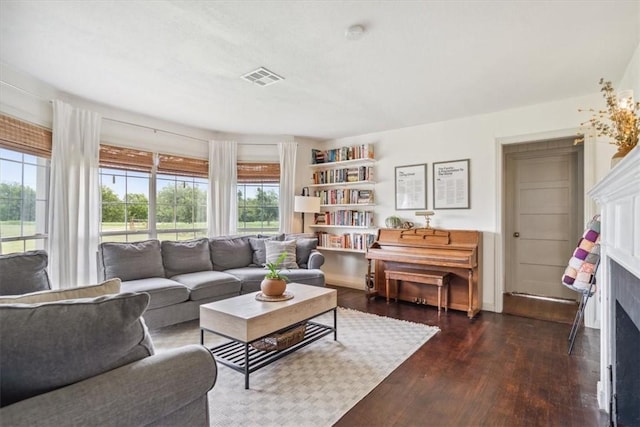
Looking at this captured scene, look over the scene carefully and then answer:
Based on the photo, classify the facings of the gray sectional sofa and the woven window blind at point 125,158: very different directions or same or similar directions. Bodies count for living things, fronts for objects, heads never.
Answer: same or similar directions

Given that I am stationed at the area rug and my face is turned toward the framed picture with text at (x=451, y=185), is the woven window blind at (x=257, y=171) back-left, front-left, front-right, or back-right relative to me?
front-left

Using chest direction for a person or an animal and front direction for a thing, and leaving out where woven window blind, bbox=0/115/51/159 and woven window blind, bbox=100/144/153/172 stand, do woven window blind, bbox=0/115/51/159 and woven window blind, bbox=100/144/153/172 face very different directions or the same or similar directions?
same or similar directions

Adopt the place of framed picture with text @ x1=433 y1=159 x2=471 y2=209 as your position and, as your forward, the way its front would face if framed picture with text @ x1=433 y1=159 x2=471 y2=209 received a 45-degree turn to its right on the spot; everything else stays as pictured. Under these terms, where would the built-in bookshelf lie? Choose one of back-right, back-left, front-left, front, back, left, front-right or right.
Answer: front-right

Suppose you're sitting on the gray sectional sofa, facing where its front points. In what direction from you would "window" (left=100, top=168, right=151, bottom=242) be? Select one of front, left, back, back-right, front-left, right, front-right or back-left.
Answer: back

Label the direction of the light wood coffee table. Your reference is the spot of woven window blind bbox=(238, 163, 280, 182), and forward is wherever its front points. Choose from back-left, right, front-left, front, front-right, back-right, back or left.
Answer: front

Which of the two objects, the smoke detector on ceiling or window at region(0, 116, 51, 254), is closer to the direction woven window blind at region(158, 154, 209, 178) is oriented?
the smoke detector on ceiling

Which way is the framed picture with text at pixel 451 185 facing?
toward the camera

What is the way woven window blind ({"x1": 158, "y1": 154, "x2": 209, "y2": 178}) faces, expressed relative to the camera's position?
facing the viewer and to the right of the viewer

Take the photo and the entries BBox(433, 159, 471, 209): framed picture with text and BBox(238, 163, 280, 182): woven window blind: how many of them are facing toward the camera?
2

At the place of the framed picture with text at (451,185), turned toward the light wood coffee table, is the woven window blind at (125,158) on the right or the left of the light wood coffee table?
right

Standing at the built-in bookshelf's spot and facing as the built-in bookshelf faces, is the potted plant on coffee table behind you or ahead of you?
ahead

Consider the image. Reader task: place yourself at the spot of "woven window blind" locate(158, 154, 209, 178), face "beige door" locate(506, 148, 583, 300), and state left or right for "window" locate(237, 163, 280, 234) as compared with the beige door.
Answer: left

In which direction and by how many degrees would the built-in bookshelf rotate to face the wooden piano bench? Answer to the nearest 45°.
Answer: approximately 90° to its left

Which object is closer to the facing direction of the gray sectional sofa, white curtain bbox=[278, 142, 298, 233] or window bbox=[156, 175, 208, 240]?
the white curtain

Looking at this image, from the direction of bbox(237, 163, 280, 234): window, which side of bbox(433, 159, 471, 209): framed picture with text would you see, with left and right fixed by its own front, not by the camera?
right

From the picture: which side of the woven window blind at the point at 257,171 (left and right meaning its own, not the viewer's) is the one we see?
front

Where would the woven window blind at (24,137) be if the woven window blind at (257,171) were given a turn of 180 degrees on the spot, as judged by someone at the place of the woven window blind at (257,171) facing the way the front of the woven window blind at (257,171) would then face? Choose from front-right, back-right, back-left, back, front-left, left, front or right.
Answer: back-left

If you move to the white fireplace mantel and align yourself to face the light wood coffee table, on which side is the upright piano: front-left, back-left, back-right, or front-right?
front-right

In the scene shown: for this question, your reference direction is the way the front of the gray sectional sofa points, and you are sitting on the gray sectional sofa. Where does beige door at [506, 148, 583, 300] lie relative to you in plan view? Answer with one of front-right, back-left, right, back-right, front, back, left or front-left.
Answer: front-left

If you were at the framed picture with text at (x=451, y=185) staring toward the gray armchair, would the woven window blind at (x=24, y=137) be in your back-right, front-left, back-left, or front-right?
front-right

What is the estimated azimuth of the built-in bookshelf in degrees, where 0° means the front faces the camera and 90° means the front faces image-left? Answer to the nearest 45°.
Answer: approximately 45°

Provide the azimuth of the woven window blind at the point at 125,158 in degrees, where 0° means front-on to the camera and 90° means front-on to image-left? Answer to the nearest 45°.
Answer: approximately 315°
